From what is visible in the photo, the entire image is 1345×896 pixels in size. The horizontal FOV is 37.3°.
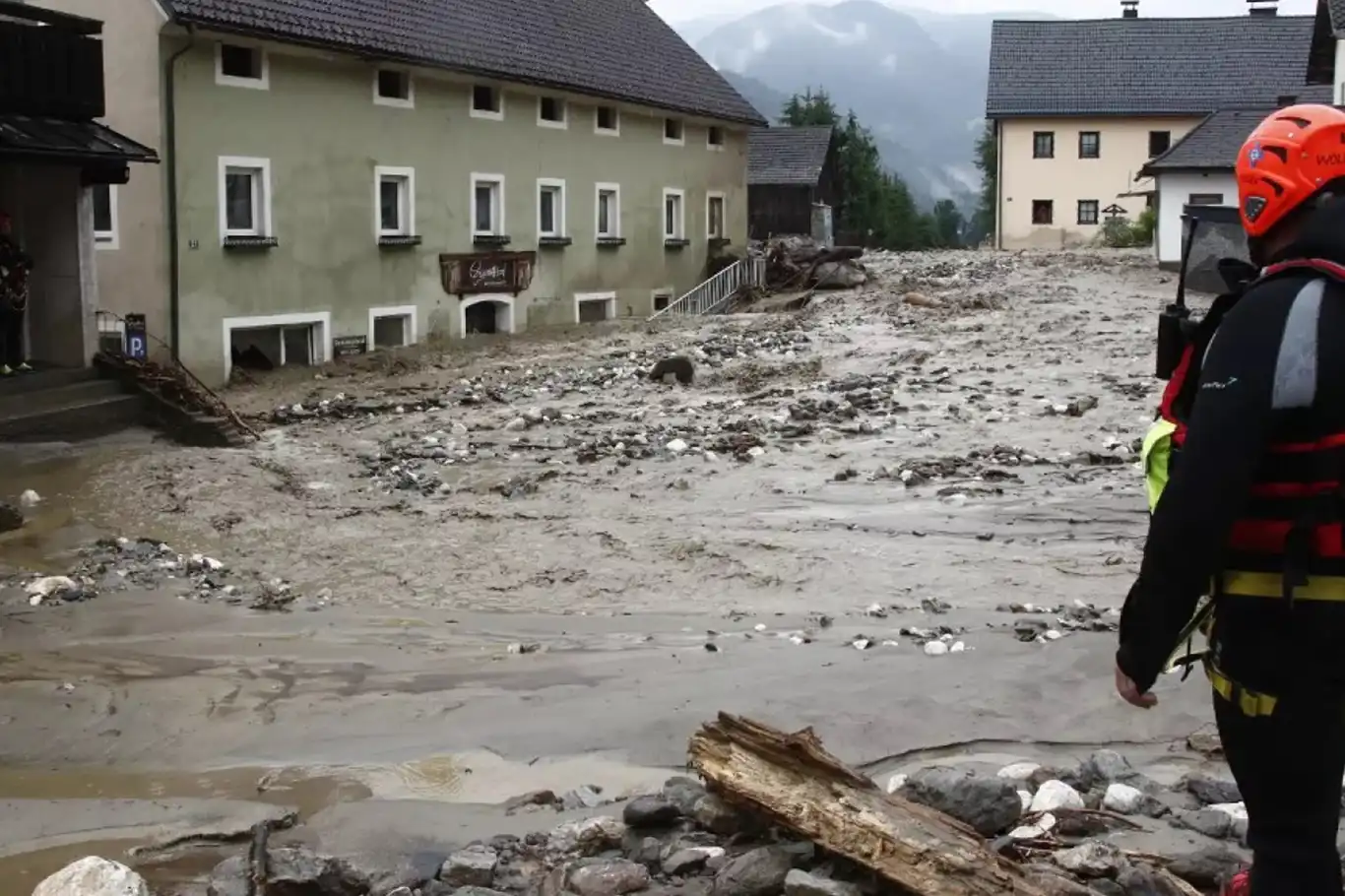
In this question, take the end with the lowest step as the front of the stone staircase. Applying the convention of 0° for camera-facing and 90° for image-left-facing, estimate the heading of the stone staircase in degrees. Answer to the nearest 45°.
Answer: approximately 315°

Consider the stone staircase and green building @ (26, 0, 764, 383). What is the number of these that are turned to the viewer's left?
0

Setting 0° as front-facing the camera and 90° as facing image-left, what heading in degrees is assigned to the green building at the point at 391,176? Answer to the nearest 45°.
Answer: approximately 315°

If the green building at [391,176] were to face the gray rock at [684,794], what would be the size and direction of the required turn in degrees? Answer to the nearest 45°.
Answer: approximately 45° to its right

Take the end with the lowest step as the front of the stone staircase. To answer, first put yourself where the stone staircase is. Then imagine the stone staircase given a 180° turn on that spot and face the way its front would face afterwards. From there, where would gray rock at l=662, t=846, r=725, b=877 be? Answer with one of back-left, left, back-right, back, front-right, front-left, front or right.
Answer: back-left

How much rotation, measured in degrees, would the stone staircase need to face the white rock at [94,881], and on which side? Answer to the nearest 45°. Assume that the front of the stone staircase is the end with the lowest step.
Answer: approximately 45° to its right

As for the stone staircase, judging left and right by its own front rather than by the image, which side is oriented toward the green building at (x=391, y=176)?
left

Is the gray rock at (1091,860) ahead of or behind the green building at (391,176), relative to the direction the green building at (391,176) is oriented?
ahead

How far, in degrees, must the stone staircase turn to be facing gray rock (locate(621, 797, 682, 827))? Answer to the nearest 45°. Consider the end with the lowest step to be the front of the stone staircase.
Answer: approximately 45° to its right

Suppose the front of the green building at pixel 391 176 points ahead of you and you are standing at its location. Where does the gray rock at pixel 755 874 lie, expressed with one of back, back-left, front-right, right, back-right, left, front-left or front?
front-right

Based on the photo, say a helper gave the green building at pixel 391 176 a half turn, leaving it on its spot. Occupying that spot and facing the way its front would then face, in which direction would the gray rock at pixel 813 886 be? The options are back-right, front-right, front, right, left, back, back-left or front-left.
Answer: back-left

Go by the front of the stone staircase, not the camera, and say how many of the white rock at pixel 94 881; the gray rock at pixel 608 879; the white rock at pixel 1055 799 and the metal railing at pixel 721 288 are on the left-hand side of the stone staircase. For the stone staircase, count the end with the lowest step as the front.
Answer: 1

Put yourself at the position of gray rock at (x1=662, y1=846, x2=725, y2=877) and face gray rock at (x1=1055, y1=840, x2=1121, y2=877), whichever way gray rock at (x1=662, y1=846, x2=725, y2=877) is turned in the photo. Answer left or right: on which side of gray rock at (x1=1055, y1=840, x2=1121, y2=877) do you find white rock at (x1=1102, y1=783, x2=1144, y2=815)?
left

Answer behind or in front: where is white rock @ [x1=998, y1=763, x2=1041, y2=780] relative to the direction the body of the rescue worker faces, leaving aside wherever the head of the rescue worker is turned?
in front

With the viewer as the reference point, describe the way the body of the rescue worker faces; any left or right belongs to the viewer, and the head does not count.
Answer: facing away from the viewer and to the left of the viewer
